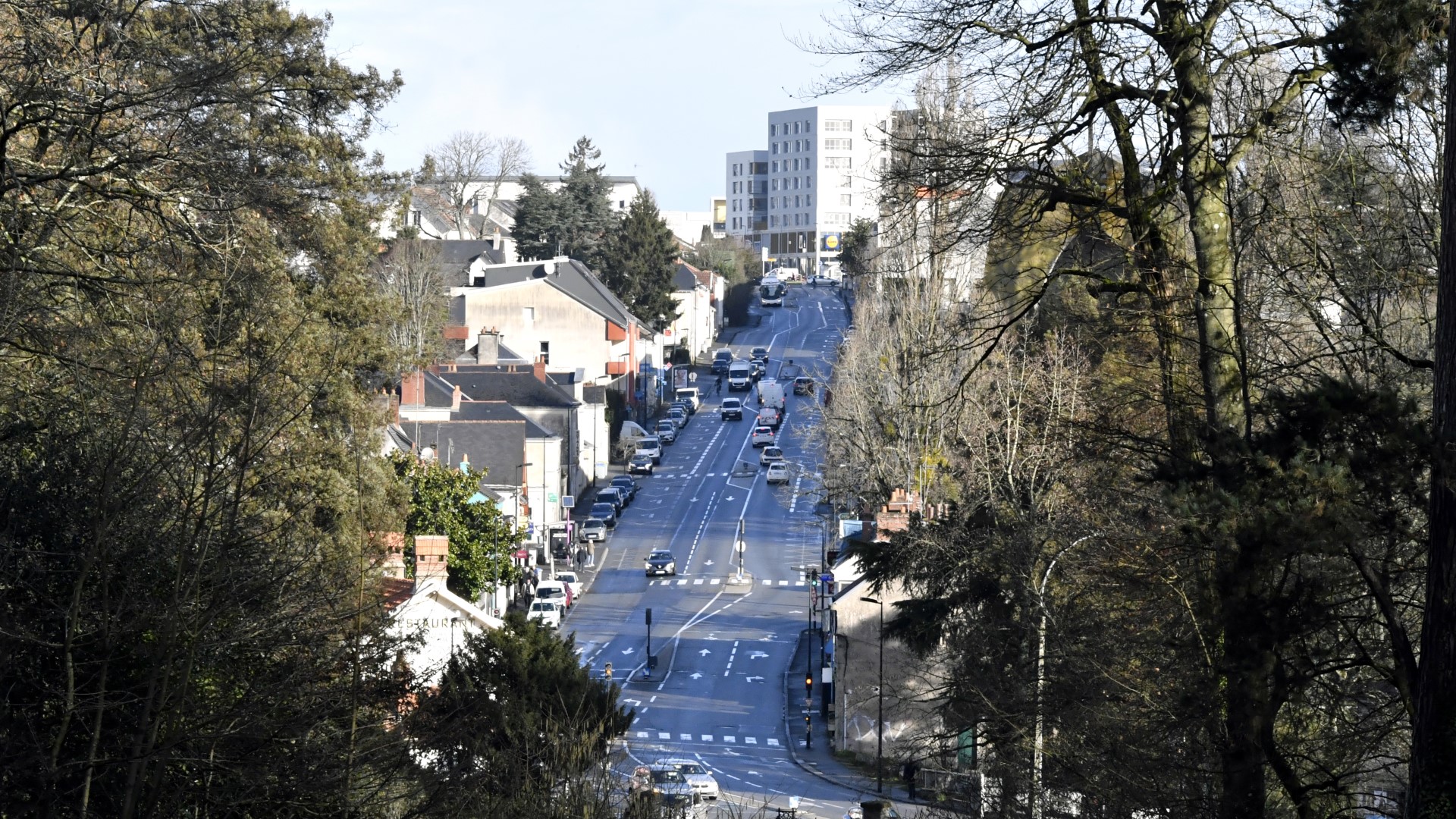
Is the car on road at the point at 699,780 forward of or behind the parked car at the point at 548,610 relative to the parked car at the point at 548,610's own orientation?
forward

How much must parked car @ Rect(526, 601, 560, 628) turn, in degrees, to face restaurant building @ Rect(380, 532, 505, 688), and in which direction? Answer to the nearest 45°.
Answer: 0° — it already faces it

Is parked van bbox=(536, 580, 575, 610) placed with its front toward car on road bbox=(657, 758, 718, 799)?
yes

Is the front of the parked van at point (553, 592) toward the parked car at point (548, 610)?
yes

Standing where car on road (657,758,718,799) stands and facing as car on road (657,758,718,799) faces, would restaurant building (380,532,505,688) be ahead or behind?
behind

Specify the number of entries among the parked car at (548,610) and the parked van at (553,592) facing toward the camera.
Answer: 2

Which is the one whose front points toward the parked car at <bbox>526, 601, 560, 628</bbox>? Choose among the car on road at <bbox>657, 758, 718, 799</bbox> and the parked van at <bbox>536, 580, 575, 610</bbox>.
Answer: the parked van at <bbox>536, 580, 575, 610</bbox>

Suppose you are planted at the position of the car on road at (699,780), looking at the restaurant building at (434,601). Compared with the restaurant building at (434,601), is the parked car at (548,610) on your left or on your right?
right

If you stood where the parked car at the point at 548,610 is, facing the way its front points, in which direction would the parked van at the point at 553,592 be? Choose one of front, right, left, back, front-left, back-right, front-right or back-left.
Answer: back

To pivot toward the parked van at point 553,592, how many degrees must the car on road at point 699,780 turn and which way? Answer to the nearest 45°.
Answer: approximately 135° to its left
